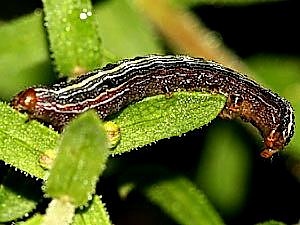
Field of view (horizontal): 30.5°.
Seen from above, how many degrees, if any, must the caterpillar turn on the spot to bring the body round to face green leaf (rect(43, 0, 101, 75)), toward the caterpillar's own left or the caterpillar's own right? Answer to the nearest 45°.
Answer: approximately 45° to the caterpillar's own right

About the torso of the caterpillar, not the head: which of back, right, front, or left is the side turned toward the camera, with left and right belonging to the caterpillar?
left

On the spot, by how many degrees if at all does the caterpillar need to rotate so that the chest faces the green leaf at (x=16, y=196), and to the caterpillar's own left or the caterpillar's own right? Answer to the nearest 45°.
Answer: approximately 45° to the caterpillar's own left

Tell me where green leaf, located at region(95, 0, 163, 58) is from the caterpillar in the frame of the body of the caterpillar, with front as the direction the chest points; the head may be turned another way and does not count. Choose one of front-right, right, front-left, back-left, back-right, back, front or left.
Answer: right

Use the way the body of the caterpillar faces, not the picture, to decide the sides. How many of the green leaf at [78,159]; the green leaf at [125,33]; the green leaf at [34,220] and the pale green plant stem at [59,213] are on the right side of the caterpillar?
1
